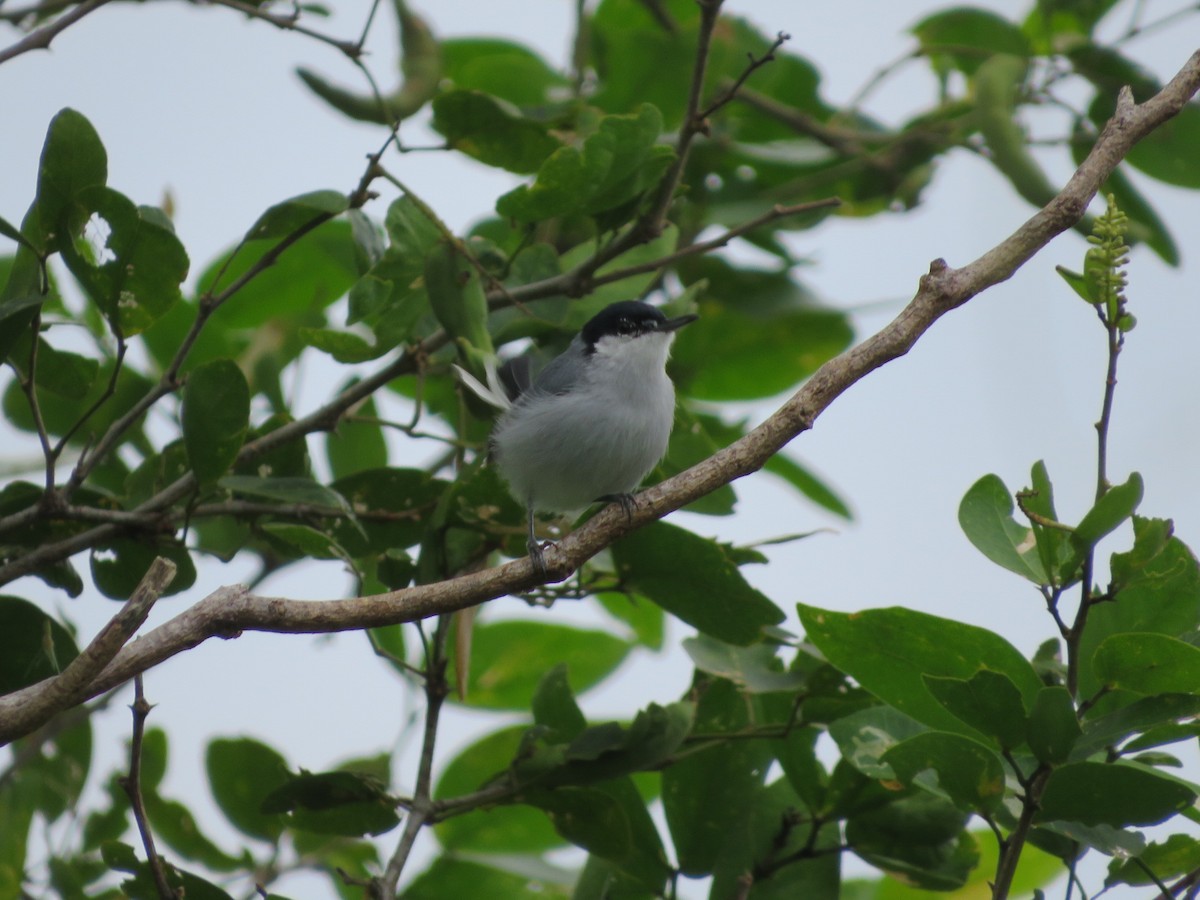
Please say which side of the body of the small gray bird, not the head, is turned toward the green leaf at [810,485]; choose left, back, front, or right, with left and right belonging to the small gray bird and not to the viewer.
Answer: left

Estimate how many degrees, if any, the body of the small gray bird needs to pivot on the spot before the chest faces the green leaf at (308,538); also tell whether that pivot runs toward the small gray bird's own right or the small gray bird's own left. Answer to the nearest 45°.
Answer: approximately 90° to the small gray bird's own right

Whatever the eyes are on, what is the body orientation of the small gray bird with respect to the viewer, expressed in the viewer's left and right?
facing the viewer and to the right of the viewer

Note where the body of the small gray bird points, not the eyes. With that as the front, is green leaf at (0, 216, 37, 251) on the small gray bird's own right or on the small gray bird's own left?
on the small gray bird's own right

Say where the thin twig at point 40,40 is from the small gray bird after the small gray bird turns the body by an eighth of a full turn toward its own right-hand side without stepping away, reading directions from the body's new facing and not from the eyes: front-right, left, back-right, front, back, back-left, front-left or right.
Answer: front-right

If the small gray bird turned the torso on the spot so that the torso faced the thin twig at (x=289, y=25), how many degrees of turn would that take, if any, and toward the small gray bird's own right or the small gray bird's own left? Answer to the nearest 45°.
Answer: approximately 90° to the small gray bird's own right

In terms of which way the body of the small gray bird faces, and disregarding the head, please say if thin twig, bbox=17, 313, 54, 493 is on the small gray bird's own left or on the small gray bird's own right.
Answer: on the small gray bird's own right
